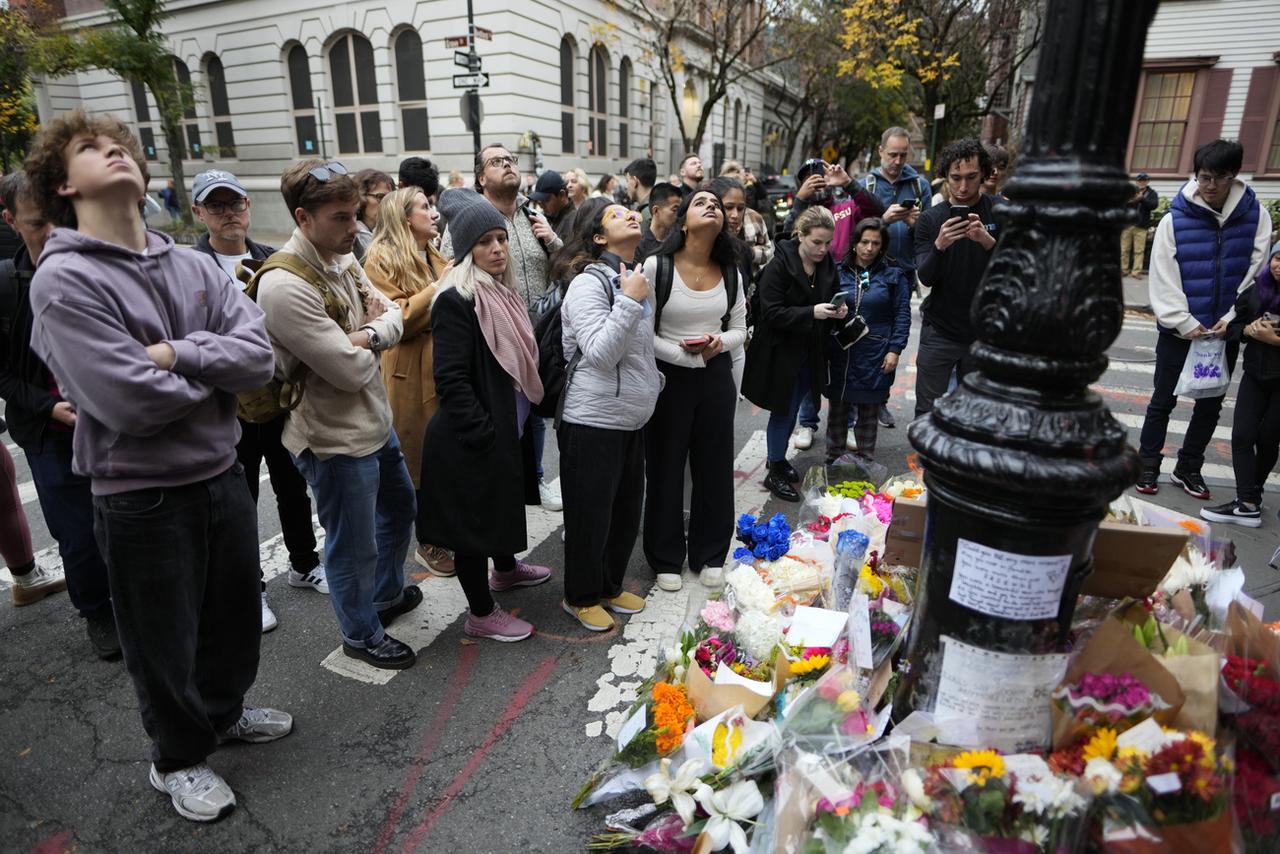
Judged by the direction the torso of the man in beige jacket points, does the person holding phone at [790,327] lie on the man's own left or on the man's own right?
on the man's own left

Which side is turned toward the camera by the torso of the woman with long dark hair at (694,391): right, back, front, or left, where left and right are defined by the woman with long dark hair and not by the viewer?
front

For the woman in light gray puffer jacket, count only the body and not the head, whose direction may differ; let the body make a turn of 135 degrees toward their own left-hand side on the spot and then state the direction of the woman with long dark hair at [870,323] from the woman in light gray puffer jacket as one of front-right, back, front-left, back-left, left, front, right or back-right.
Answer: front-right

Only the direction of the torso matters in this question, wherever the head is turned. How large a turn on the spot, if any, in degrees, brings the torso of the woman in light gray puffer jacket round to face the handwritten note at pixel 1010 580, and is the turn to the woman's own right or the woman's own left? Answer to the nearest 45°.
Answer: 0° — they already face it

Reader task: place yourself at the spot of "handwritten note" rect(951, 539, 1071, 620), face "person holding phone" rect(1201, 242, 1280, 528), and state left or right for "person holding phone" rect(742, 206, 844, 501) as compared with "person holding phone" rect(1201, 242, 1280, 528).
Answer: left

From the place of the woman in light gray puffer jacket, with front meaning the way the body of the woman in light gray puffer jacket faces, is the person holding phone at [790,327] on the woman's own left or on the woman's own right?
on the woman's own left

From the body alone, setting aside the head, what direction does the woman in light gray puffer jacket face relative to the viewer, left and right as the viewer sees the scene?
facing the viewer and to the right of the viewer

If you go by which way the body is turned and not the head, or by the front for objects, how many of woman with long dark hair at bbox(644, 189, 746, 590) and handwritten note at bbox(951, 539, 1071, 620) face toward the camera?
2

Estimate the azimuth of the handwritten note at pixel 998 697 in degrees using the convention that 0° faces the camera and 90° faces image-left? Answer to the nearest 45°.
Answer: approximately 0°

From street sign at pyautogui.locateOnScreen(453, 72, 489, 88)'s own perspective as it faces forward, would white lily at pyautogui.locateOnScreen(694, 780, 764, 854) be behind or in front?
in front

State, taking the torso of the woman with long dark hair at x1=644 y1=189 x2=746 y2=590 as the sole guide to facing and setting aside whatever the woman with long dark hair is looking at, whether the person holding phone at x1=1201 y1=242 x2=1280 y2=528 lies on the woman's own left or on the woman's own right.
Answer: on the woman's own left

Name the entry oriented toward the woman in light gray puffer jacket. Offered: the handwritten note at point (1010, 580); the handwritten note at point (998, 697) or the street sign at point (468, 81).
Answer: the street sign

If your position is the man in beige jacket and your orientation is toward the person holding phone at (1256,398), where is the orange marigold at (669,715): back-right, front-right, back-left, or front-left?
front-right

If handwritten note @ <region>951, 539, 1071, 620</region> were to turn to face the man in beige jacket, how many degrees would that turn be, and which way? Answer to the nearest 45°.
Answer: approximately 90° to its right

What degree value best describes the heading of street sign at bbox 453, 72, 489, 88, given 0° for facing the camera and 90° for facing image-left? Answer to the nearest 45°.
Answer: approximately 0°

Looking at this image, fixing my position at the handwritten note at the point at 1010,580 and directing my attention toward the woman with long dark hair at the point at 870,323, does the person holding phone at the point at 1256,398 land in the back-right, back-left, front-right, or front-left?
front-right

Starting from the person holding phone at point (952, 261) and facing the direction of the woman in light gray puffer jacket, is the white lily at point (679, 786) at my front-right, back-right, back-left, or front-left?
front-left
